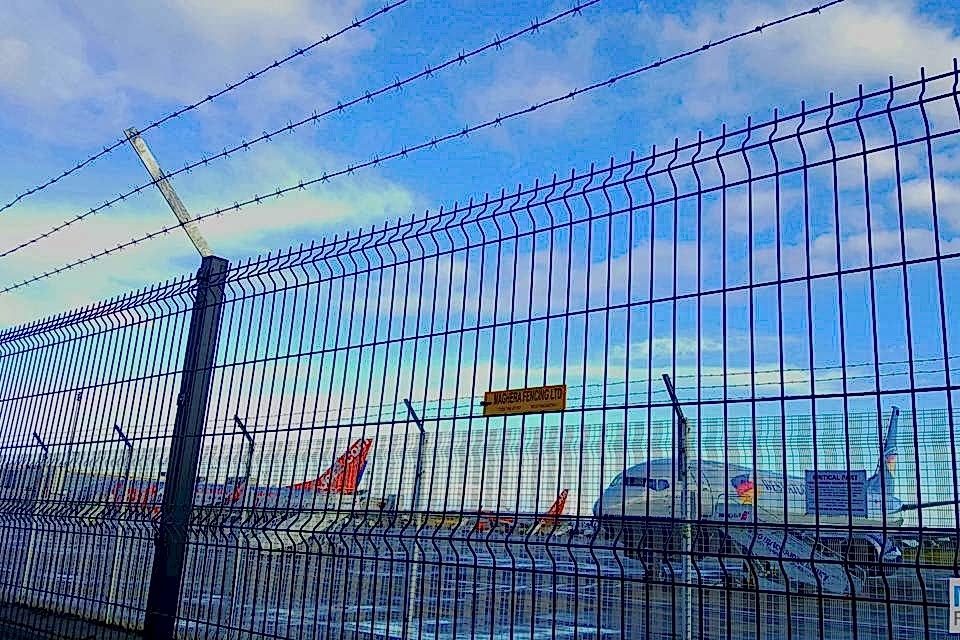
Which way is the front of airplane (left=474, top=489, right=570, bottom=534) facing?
to the viewer's left

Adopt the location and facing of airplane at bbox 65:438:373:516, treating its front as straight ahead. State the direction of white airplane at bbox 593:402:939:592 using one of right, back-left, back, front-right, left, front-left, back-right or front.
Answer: back-left

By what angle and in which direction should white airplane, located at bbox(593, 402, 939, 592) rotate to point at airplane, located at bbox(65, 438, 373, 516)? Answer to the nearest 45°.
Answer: approximately 45° to its right

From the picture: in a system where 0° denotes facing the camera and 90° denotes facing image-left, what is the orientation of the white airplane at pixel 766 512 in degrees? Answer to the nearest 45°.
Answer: approximately 45°

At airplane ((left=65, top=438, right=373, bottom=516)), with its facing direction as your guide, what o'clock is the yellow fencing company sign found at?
The yellow fencing company sign is roughly at 8 o'clock from the airplane.

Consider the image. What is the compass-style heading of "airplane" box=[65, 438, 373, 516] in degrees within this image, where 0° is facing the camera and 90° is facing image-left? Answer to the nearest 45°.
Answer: approximately 90°

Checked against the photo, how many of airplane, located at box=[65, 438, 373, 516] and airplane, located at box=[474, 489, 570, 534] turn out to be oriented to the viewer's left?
2

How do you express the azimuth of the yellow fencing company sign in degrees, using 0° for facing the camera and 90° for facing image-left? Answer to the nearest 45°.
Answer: approximately 45°
